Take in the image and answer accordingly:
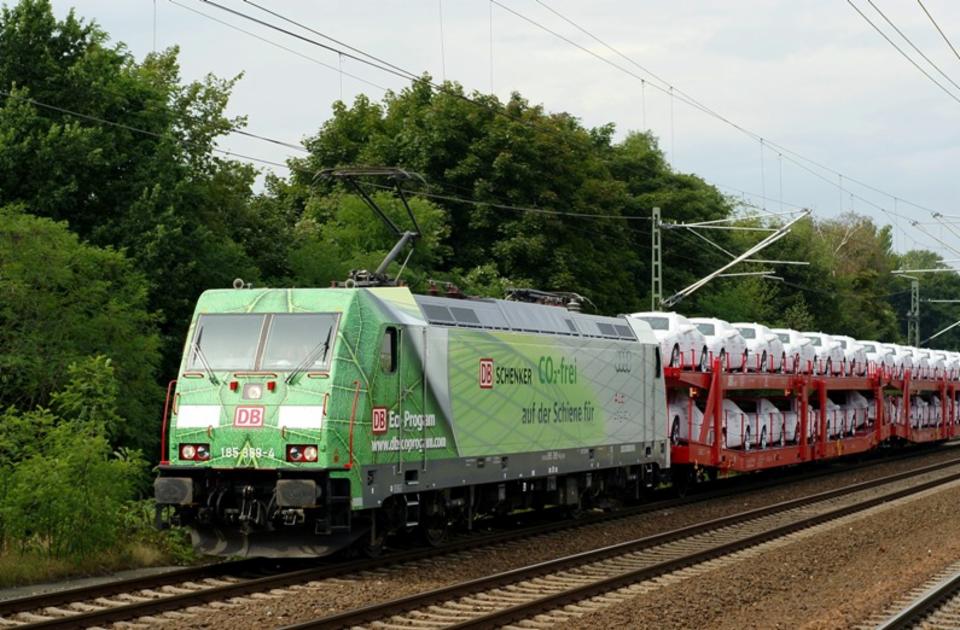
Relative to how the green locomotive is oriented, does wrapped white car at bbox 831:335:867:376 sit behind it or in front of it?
behind

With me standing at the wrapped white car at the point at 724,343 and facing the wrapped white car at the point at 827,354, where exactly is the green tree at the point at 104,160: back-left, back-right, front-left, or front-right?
back-left

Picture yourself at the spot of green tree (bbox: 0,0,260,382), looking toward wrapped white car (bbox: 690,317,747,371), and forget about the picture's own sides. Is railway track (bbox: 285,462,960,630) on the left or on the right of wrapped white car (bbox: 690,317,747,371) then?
right

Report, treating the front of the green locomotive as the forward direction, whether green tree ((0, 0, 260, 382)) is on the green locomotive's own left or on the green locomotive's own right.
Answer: on the green locomotive's own right

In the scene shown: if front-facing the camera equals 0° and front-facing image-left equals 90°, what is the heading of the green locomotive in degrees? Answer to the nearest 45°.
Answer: approximately 45°

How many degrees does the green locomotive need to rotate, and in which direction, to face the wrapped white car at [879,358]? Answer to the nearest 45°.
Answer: approximately 180°
